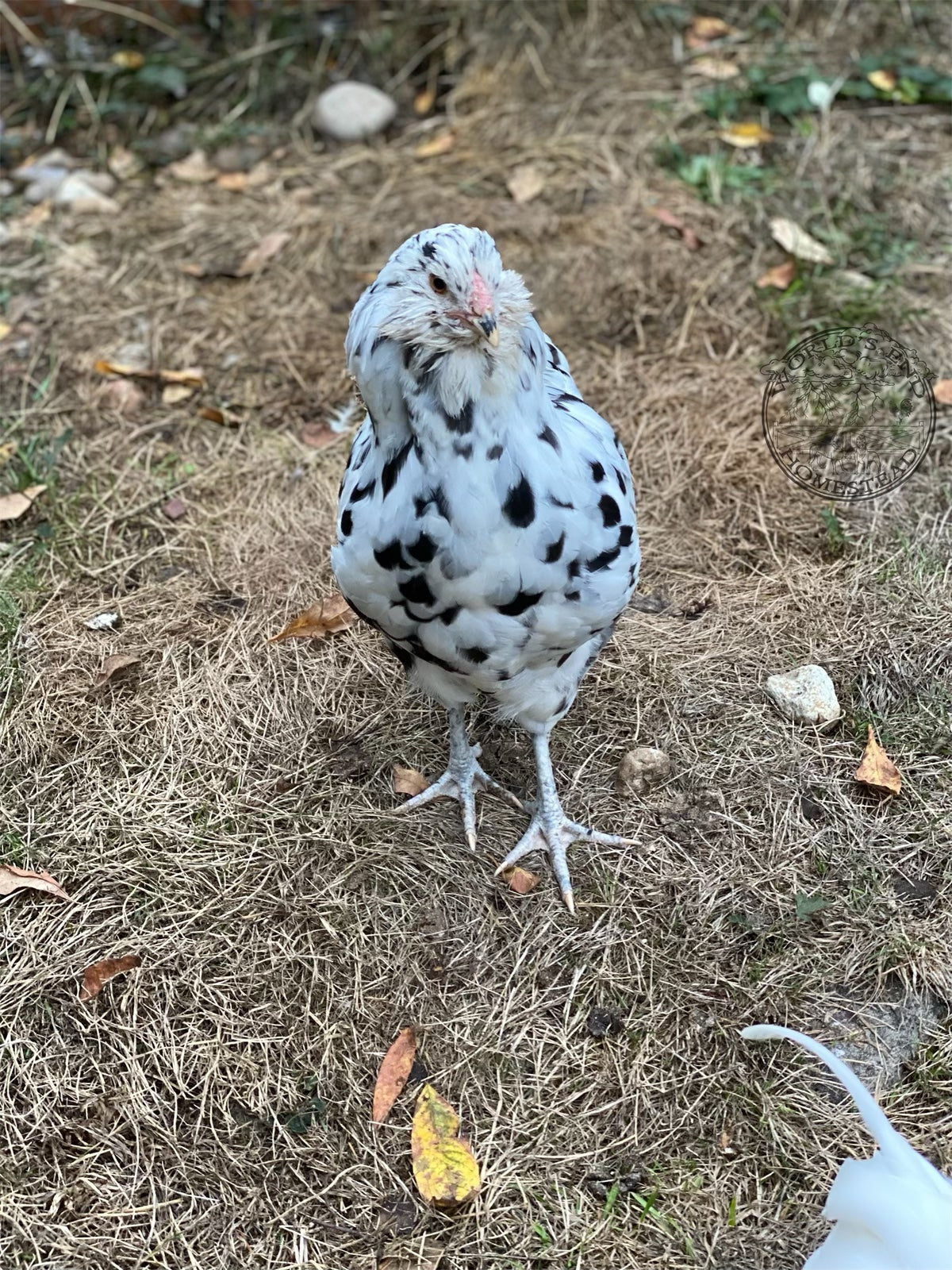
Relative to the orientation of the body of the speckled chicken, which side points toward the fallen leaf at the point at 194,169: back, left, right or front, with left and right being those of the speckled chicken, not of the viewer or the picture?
back

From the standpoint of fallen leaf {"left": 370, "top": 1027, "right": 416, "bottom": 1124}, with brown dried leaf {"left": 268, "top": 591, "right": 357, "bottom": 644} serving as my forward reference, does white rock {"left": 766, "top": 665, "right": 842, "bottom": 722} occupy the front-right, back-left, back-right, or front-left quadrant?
front-right

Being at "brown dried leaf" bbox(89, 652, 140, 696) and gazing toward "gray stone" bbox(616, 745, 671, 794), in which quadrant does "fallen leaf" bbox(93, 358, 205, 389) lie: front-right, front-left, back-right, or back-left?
back-left

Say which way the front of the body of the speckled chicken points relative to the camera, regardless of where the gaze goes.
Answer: toward the camera

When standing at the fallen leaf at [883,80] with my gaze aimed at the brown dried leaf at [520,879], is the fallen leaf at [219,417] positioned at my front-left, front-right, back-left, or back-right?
front-right

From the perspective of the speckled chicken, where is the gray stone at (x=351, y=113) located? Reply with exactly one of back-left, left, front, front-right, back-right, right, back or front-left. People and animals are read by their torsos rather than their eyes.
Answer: back

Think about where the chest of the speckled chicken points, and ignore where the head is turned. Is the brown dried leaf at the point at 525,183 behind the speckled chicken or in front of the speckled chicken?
behind
